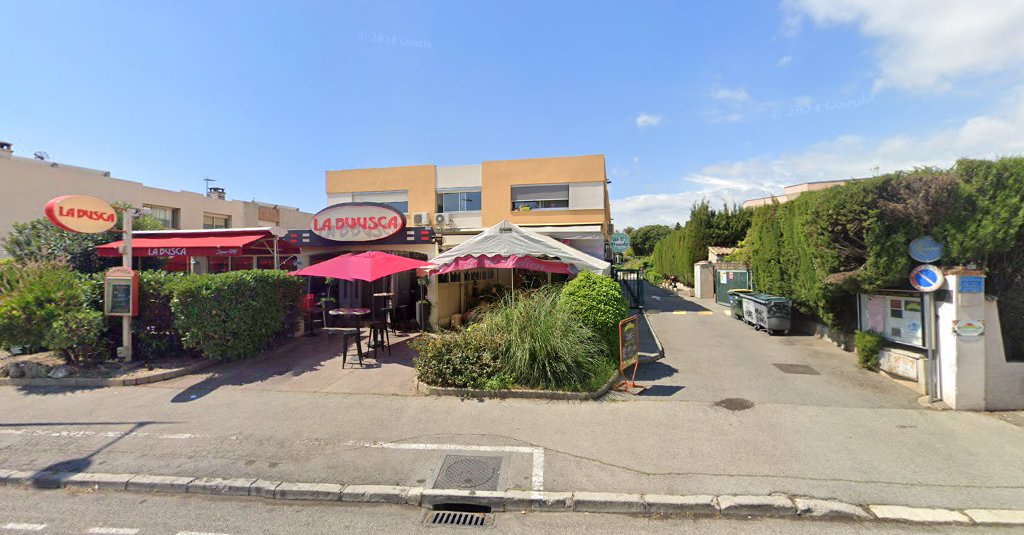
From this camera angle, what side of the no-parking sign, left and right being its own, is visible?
front

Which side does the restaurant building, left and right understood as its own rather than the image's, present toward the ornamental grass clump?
front

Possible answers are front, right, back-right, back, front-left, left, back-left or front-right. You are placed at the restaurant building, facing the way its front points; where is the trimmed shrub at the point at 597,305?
front

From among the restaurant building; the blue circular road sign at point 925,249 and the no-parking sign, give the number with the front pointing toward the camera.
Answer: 3

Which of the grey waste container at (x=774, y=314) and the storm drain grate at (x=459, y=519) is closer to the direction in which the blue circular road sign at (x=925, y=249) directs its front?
the storm drain grate

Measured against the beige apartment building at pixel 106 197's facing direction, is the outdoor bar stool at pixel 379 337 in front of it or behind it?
in front

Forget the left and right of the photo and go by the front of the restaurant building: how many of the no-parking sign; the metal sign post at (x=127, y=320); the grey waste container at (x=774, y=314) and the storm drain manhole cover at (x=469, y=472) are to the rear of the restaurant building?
0

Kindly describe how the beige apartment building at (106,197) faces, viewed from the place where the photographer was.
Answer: facing the viewer and to the right of the viewer

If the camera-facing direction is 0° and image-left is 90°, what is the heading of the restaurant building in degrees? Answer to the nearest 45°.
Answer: approximately 0°
